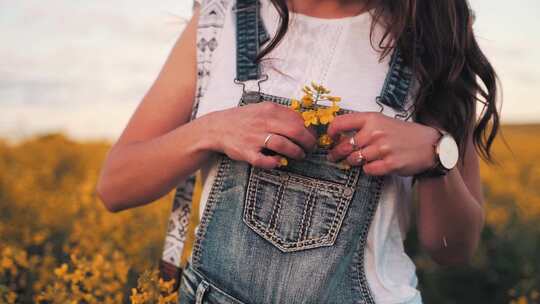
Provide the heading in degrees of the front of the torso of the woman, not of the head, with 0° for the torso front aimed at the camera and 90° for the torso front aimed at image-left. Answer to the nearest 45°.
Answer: approximately 0°
